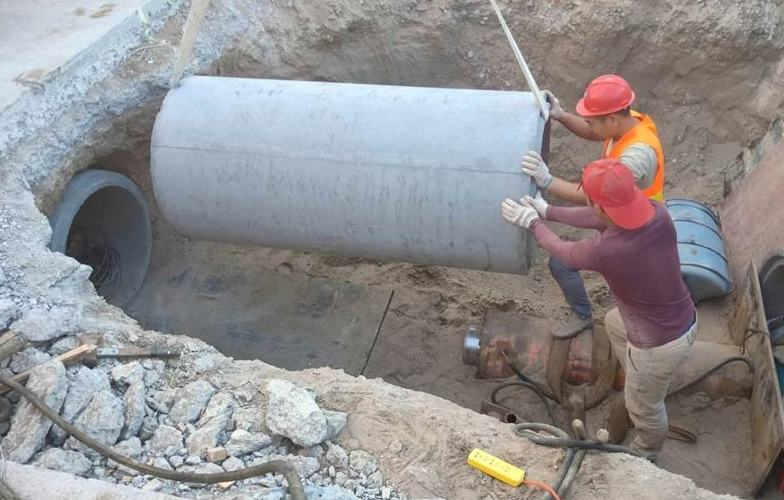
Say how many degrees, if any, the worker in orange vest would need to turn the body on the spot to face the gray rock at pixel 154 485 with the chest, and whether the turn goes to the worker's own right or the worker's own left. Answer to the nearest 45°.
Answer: approximately 45° to the worker's own left

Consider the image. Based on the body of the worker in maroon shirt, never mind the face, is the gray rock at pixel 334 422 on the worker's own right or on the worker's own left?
on the worker's own left

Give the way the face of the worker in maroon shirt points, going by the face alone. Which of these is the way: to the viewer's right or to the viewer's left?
to the viewer's left

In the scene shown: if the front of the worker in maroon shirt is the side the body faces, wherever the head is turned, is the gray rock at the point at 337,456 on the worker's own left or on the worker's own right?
on the worker's own left

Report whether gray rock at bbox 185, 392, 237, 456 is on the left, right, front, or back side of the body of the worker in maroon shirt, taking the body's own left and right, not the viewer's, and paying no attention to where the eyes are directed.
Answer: left

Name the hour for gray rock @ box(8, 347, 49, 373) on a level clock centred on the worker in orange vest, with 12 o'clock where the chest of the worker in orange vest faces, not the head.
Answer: The gray rock is roughly at 11 o'clock from the worker in orange vest.

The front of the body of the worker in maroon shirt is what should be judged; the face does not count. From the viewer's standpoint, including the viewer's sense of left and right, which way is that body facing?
facing away from the viewer and to the left of the viewer

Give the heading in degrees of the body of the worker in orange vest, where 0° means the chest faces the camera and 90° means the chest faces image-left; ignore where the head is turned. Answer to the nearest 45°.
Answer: approximately 90°

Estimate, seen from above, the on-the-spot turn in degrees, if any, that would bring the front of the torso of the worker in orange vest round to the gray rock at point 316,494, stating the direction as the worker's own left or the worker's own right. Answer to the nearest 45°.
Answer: approximately 45° to the worker's own left

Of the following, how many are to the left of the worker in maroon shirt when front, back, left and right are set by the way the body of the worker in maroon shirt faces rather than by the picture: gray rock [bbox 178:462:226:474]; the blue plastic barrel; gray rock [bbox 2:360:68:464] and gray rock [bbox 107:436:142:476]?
3

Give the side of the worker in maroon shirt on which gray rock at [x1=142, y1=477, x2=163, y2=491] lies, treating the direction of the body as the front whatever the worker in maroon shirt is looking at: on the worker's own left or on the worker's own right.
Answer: on the worker's own left
